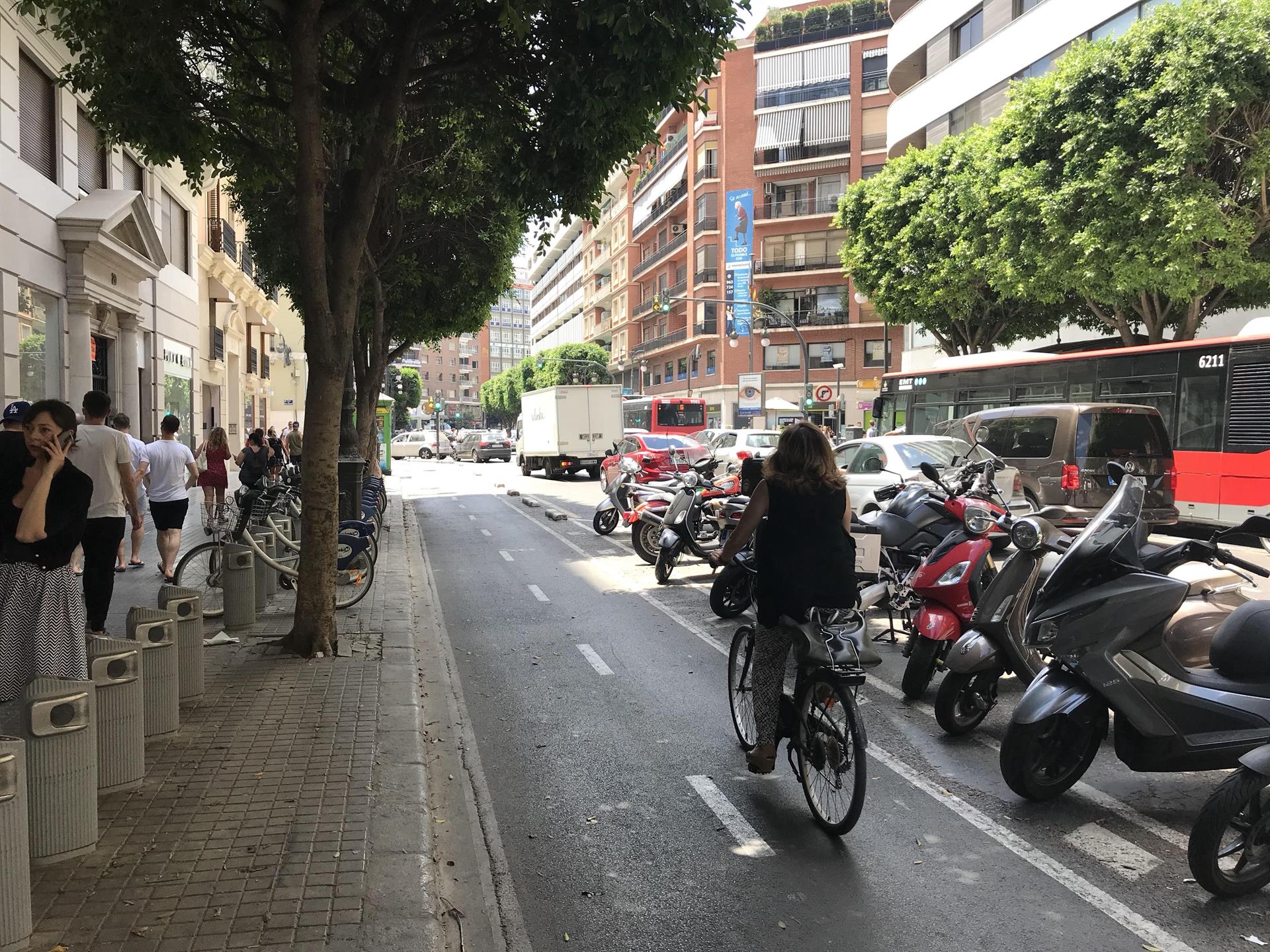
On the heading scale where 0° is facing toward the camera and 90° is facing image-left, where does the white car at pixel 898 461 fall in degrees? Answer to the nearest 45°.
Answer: approximately 135°

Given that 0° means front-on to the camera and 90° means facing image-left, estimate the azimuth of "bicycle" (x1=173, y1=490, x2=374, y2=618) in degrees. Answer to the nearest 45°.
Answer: approximately 90°

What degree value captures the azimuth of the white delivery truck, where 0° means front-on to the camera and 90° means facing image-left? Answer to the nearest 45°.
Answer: approximately 135°

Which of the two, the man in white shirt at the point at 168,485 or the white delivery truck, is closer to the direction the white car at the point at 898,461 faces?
the white delivery truck

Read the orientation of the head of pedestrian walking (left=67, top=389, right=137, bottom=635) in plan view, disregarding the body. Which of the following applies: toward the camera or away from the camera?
away from the camera

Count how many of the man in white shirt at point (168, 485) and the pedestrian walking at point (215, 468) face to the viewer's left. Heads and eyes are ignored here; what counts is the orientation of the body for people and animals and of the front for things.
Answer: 0

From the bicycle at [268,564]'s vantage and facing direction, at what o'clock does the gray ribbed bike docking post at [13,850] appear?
The gray ribbed bike docking post is roughly at 9 o'clock from the bicycle.

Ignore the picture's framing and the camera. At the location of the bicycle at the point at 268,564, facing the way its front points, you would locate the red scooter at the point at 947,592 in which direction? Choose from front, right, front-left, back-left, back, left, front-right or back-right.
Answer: back-left

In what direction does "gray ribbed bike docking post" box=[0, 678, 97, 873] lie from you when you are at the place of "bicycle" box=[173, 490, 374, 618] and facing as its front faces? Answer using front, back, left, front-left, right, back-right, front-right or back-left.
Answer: left

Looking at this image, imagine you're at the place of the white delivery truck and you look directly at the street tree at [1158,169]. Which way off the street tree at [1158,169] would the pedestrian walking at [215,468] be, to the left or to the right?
right

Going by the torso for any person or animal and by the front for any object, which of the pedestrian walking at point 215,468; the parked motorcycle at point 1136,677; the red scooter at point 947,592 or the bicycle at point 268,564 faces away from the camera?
the pedestrian walking

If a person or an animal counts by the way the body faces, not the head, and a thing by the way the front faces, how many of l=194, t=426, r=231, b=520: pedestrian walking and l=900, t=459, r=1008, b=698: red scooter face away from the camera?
1

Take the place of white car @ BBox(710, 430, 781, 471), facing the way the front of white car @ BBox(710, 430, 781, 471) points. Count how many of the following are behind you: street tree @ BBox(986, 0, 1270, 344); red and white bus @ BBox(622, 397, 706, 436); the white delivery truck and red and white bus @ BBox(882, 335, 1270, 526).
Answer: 2

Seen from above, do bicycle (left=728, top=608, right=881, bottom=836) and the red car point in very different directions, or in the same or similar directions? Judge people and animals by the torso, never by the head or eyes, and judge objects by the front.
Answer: same or similar directions

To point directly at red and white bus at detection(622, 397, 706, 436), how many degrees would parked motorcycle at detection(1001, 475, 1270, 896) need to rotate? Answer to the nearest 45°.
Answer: approximately 90° to its right

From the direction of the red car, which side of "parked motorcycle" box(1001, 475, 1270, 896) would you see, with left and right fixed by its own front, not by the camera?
right

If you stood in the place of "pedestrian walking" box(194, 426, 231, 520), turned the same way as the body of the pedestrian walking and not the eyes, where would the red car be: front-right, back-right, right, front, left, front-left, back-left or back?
front-right

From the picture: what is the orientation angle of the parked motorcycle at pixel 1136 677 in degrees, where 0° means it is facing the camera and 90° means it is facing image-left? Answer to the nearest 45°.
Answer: approximately 45°

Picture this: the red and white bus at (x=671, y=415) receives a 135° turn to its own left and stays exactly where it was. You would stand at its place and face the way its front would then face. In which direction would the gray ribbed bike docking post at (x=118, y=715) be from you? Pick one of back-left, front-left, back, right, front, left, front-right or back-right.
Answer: front
